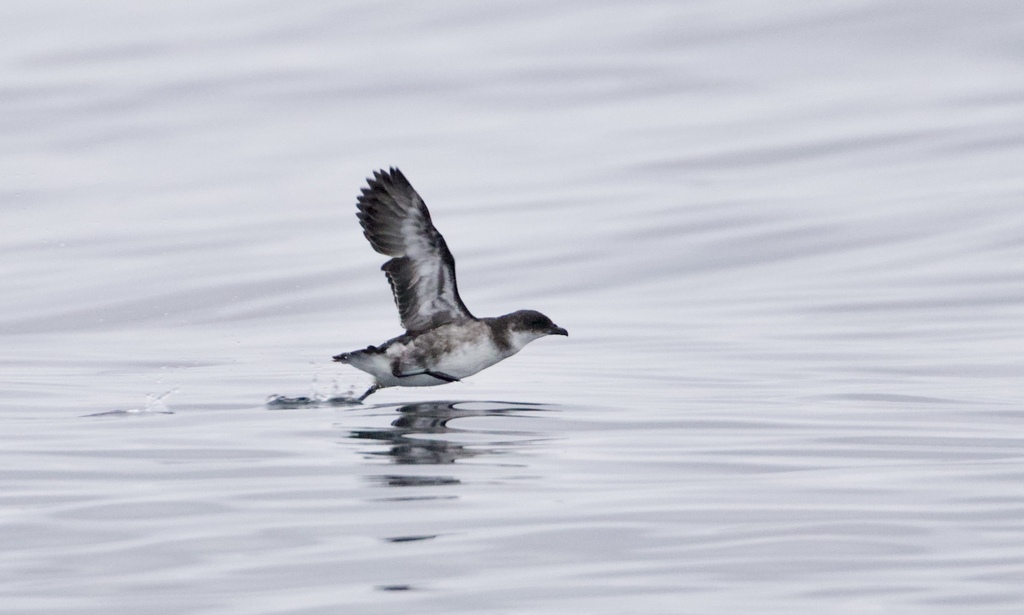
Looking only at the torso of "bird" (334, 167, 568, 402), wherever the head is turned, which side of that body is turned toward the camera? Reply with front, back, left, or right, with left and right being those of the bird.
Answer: right
